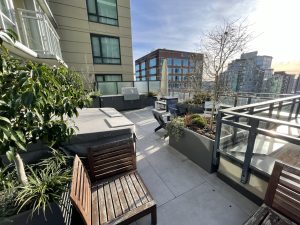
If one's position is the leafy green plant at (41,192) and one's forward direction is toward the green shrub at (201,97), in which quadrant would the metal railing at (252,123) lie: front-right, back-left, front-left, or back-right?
front-right

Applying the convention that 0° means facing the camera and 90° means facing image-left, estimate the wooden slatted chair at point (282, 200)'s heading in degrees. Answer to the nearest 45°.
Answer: approximately 45°

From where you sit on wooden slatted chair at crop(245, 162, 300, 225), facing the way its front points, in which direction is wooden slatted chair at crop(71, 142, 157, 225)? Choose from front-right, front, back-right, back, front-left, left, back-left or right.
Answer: front

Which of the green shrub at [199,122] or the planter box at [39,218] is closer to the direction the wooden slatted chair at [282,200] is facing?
the planter box

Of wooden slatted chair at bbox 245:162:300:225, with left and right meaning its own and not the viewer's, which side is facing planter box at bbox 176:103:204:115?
right

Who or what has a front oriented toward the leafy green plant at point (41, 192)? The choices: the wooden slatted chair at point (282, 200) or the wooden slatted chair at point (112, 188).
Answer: the wooden slatted chair at point (282, 200)

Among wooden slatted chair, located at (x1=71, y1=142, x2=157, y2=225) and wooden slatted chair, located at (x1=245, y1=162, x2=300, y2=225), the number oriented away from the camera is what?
0

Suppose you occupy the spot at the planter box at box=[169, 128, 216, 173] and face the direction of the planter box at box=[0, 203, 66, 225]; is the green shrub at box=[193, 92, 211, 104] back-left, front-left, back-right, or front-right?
back-right

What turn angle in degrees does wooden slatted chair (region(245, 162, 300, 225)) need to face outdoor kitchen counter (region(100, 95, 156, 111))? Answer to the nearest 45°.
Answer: approximately 45° to its right

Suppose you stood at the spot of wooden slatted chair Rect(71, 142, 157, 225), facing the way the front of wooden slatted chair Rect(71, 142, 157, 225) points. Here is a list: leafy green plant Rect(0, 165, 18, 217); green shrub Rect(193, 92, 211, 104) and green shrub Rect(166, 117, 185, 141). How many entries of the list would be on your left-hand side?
2

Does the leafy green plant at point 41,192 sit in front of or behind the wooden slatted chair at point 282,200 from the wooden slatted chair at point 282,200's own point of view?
in front
